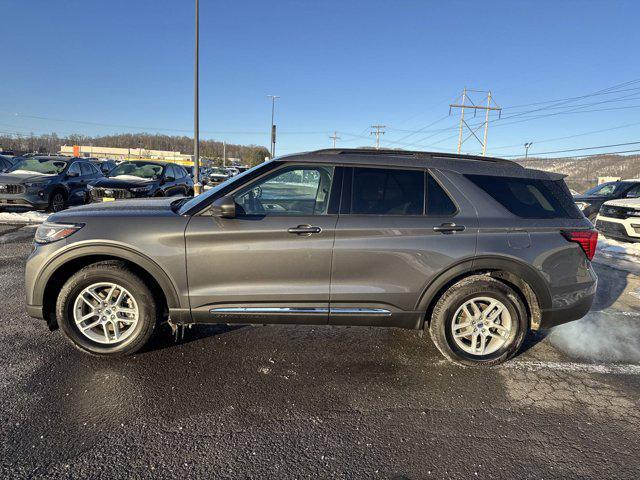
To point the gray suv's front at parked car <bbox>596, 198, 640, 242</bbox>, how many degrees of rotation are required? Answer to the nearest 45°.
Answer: approximately 135° to its right

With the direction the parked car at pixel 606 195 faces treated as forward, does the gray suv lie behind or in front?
in front

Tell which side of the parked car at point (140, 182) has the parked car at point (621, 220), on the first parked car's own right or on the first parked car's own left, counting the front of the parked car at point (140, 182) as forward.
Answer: on the first parked car's own left

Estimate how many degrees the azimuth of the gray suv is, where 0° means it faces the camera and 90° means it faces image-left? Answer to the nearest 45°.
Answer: approximately 90°

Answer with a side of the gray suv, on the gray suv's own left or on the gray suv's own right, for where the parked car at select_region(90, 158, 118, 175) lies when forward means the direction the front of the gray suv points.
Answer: on the gray suv's own right

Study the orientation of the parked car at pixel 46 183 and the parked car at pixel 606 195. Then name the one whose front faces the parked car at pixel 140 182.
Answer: the parked car at pixel 606 195

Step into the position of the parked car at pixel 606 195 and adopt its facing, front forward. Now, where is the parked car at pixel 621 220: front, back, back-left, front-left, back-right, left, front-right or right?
front-left

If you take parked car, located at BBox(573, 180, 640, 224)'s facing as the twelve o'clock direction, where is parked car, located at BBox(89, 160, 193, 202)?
parked car, located at BBox(89, 160, 193, 202) is roughly at 12 o'clock from parked car, located at BBox(573, 180, 640, 224).

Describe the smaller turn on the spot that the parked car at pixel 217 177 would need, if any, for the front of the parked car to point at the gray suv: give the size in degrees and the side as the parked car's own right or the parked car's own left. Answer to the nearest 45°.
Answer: approximately 45° to the parked car's own left

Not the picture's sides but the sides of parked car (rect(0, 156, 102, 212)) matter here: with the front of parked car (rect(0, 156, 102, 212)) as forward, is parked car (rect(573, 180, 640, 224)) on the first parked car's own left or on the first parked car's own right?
on the first parked car's own left
